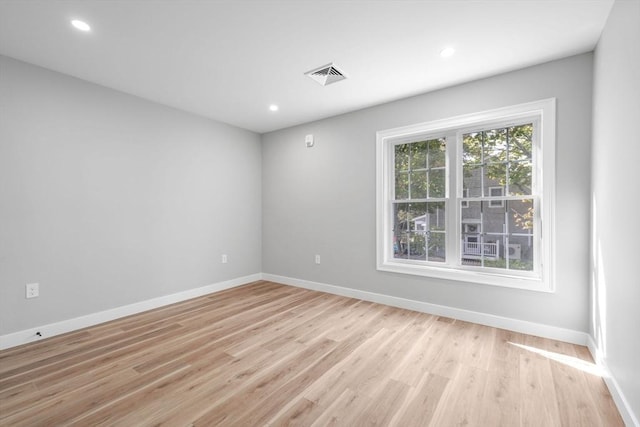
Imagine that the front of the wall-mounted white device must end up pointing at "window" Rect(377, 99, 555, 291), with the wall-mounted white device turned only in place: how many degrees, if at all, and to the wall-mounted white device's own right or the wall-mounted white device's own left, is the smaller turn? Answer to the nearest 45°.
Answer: approximately 90° to the wall-mounted white device's own left

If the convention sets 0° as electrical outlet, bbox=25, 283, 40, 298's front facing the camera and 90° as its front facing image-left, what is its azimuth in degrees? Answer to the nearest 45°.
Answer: approximately 0°

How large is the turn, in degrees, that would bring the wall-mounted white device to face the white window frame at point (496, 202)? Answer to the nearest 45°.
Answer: approximately 90° to its left

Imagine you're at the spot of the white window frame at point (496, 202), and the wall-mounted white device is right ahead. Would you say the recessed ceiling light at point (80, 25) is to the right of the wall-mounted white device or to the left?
left

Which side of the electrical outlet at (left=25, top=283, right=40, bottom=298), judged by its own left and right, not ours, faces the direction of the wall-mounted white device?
left

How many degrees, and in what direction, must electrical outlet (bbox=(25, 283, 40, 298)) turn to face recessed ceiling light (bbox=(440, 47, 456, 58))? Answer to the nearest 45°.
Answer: approximately 45° to its left

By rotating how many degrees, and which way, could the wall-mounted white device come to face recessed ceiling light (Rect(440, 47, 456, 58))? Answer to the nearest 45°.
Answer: approximately 90° to its left

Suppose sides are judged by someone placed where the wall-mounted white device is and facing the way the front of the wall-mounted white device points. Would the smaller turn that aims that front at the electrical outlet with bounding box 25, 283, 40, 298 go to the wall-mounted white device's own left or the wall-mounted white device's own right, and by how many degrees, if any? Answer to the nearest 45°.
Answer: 0° — it already faces it

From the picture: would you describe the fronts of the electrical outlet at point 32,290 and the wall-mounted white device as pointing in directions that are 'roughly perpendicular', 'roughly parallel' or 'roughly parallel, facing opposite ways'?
roughly perpendicular

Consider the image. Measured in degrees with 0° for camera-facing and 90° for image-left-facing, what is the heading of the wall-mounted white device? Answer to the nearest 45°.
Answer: approximately 45°
